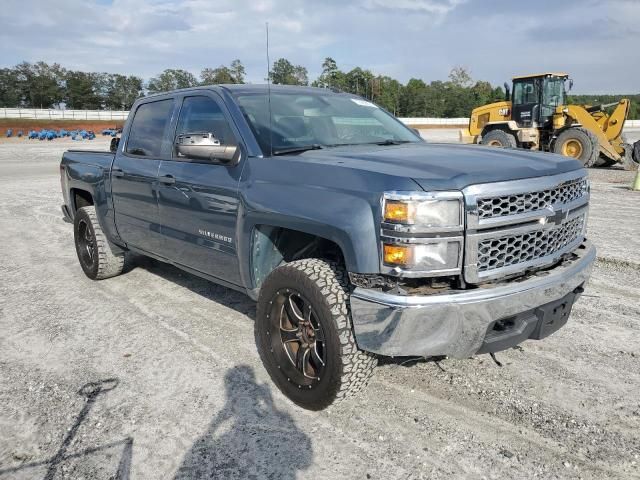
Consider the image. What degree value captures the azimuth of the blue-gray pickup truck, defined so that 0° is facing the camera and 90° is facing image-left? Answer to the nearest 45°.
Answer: approximately 315°

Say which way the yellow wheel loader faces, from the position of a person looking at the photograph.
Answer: facing the viewer and to the right of the viewer
